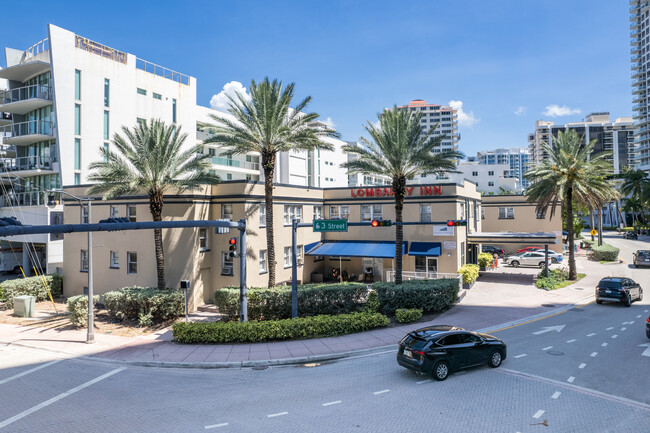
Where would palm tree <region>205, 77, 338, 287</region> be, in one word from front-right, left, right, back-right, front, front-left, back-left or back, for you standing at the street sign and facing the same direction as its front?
back-right

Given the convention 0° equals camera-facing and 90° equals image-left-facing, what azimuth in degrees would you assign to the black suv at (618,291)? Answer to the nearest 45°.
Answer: approximately 225°

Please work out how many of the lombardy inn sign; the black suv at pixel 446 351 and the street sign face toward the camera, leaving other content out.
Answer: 2

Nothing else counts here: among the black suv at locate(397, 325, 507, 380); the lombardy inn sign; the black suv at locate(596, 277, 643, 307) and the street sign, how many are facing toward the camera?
2

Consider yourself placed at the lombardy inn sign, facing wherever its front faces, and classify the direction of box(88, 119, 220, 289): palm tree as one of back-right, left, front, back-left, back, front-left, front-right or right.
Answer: front-right

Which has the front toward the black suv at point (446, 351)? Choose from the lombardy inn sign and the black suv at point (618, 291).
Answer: the lombardy inn sign

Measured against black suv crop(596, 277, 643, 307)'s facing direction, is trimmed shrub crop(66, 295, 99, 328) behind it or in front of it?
behind

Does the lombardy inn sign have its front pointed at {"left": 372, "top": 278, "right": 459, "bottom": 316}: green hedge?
yes

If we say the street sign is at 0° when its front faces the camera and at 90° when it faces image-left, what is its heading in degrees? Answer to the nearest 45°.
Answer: approximately 0°

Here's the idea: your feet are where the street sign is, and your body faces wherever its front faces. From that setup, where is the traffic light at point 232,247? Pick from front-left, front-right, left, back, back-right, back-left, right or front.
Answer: front-right
